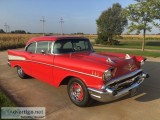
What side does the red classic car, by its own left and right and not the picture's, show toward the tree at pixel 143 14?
left

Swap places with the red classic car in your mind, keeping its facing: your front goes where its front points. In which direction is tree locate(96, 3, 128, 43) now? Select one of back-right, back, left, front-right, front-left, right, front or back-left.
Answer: back-left

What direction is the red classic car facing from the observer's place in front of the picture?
facing the viewer and to the right of the viewer
